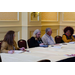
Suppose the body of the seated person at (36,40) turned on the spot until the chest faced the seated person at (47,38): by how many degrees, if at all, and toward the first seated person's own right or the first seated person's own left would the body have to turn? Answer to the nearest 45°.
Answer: approximately 90° to the first seated person's own left

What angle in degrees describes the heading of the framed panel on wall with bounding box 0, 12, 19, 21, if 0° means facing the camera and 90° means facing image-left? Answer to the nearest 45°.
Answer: approximately 0°

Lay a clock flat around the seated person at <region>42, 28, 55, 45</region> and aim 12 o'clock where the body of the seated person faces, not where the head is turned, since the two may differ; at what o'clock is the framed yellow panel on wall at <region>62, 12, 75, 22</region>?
The framed yellow panel on wall is roughly at 8 o'clock from the seated person.

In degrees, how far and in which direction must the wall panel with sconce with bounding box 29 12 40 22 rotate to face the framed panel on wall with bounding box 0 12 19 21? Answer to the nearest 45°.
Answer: approximately 45° to its right

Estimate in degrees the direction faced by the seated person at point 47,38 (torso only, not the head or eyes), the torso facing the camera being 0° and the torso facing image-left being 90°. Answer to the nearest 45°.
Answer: approximately 315°

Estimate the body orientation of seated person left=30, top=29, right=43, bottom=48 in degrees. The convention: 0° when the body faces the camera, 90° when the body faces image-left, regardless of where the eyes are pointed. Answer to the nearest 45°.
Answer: approximately 315°

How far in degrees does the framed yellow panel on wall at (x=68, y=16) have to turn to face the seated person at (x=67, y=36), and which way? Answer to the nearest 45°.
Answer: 0° — it already faces them

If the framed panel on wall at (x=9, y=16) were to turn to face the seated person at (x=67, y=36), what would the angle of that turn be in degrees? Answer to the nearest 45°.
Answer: approximately 45° to its left
